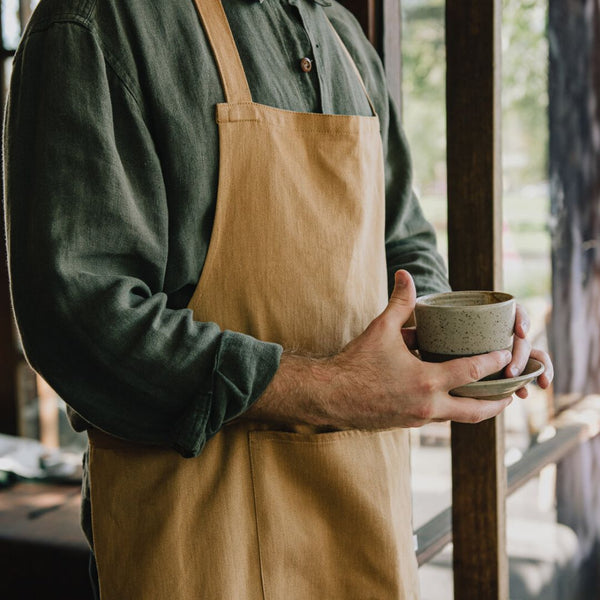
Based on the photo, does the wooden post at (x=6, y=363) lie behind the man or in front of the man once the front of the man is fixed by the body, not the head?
behind

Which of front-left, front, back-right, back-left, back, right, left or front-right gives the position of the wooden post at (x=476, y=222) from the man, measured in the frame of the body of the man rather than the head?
left

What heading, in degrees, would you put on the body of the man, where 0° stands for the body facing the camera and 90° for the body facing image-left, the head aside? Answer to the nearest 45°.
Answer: approximately 315°

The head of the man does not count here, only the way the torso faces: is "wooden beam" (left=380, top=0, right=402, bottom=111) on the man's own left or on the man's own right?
on the man's own left
